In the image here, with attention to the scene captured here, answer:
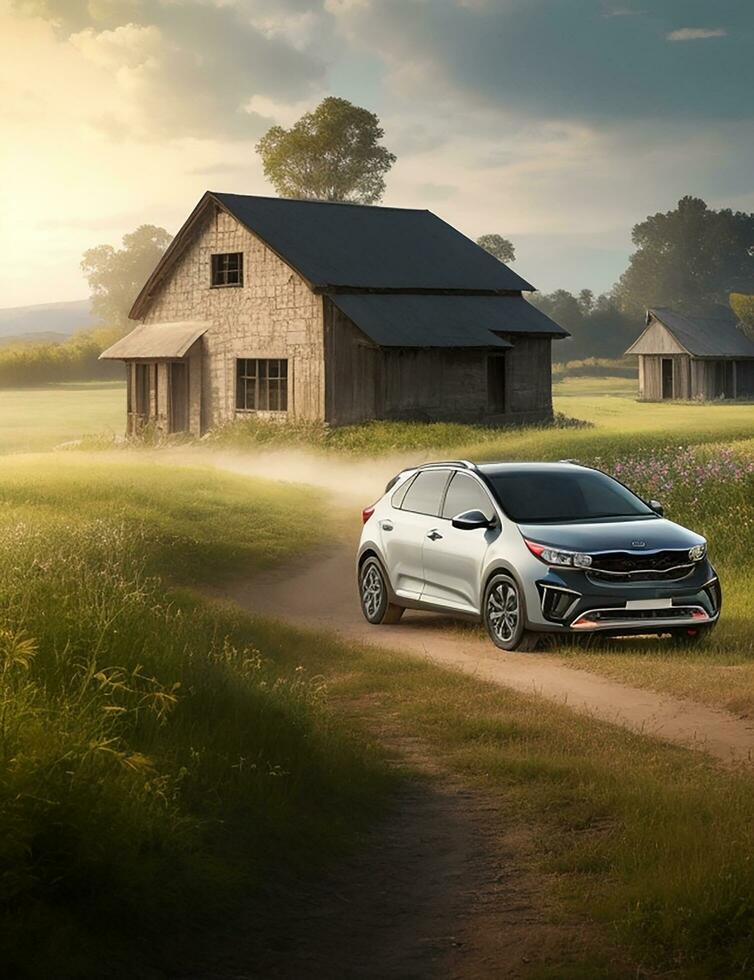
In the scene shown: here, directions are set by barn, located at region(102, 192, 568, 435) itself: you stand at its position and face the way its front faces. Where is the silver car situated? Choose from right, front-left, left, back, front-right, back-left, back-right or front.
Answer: front-left

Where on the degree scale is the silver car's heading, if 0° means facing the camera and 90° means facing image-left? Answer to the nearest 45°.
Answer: approximately 315°

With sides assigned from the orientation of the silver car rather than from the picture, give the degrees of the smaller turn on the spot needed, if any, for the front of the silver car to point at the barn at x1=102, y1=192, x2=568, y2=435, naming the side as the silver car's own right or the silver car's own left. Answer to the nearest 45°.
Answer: approximately 135° to the silver car's own left

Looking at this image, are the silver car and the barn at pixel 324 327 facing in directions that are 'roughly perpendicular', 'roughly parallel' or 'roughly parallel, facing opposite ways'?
roughly perpendicular

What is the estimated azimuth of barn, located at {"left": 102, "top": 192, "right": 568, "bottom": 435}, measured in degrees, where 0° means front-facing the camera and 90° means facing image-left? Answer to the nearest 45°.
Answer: approximately 45°
